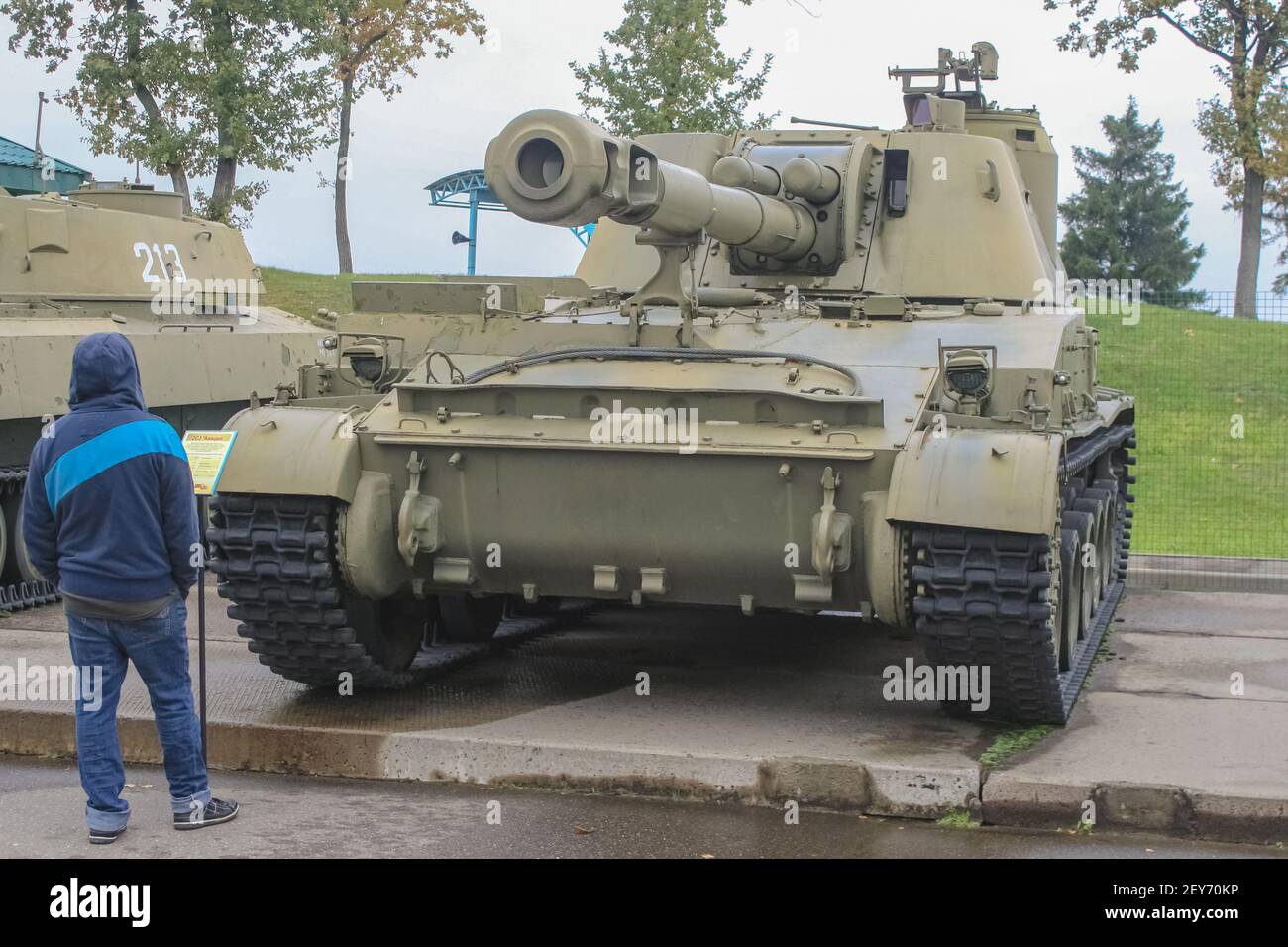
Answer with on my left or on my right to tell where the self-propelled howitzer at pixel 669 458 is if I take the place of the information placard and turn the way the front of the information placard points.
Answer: on my left

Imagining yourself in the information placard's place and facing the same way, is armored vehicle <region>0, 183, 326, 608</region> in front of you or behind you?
behind

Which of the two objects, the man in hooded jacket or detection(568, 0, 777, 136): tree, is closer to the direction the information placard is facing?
the man in hooded jacket

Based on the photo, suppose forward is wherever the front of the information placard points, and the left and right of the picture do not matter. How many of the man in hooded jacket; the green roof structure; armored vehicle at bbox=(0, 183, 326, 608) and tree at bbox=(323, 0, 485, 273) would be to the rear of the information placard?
3

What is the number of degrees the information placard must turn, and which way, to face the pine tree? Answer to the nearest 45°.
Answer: approximately 135° to its left

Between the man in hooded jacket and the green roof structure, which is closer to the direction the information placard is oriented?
the man in hooded jacket

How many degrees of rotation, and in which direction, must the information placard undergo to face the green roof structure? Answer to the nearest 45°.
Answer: approximately 180°

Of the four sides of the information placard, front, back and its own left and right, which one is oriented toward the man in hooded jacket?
front

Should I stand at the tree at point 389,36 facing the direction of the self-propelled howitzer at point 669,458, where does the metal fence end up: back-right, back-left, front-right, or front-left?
front-left

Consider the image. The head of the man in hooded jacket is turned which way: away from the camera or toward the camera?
away from the camera

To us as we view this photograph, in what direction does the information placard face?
facing the viewer

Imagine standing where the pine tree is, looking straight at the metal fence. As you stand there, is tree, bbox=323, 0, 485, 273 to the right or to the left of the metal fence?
right

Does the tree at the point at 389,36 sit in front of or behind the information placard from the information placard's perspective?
behind
